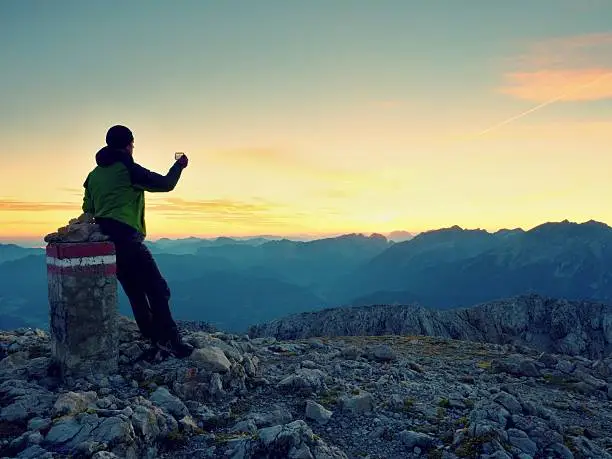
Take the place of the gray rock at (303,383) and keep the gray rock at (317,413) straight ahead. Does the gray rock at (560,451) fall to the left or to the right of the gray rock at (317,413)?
left

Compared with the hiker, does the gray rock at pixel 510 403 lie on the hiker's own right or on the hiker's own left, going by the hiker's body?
on the hiker's own right

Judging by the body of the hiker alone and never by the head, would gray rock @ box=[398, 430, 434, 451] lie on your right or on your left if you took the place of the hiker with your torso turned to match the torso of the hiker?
on your right

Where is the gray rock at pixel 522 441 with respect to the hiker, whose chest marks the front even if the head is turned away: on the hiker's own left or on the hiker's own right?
on the hiker's own right

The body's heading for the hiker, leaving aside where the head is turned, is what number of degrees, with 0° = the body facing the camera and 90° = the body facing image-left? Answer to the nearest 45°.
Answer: approximately 225°

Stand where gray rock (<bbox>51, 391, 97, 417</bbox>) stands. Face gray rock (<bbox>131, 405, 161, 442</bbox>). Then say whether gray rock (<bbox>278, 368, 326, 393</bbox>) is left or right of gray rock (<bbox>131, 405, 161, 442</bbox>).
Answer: left

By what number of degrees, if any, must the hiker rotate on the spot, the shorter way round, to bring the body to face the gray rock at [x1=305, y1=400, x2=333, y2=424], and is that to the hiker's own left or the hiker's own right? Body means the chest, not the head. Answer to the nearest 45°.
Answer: approximately 90° to the hiker's own right
